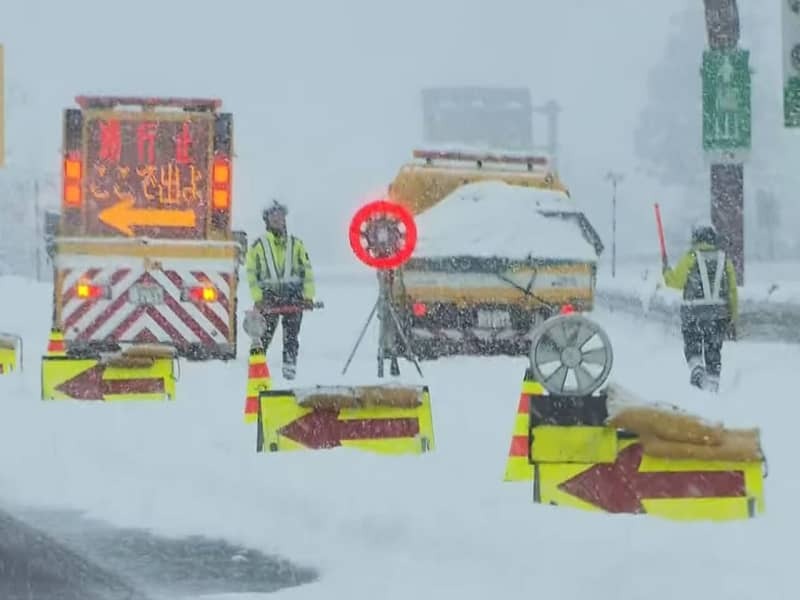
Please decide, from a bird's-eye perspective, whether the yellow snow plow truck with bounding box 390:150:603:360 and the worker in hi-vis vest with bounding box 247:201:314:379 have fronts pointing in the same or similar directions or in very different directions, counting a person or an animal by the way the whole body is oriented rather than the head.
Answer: very different directions

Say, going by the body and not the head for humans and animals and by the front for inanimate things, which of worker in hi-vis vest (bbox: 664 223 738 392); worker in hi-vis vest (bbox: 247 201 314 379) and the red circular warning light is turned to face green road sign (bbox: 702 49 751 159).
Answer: worker in hi-vis vest (bbox: 664 223 738 392)

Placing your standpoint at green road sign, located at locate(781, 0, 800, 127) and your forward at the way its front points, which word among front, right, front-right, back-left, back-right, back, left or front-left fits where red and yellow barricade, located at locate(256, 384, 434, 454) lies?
front-right

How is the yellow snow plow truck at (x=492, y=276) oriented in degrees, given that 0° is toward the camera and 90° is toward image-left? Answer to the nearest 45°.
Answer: approximately 180°

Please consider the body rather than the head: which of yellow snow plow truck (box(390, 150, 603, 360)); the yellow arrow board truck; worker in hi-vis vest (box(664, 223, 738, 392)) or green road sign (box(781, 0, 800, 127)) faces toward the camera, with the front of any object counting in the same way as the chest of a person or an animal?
the green road sign

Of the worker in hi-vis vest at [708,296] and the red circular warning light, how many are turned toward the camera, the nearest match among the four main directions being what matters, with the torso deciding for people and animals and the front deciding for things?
1

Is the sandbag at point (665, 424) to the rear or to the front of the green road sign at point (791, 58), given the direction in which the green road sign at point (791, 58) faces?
to the front

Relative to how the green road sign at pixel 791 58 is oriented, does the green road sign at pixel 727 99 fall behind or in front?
behind

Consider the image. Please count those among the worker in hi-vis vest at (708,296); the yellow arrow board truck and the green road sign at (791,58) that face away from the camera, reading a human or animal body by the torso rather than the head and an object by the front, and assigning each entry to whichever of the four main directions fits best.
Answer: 2

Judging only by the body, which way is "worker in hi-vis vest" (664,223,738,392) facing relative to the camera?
away from the camera

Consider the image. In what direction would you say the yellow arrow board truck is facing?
away from the camera
